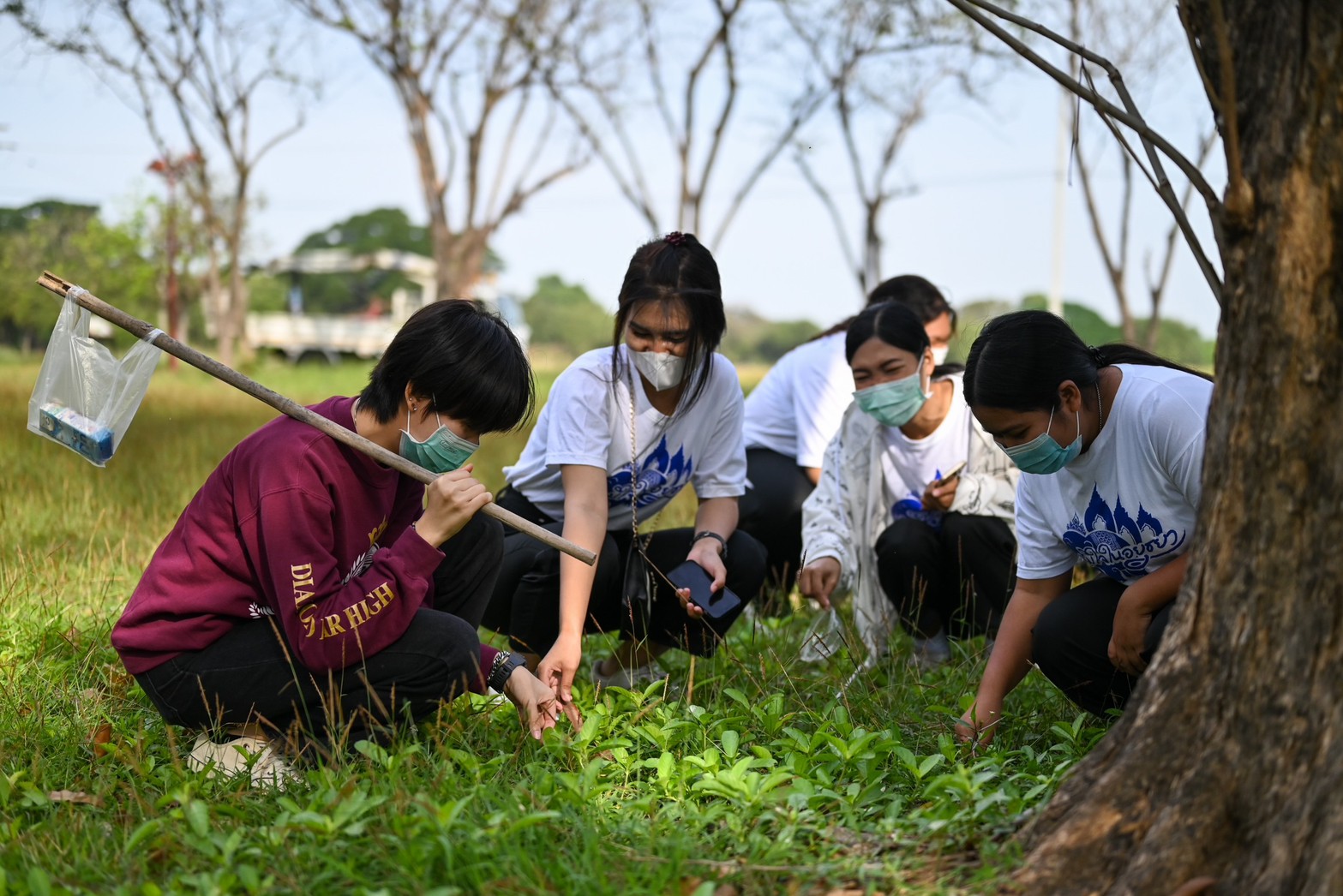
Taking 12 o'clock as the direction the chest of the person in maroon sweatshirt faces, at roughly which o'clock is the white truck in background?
The white truck in background is roughly at 9 o'clock from the person in maroon sweatshirt.

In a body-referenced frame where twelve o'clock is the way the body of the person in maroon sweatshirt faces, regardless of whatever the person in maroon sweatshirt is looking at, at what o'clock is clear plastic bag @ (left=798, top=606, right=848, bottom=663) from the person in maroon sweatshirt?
The clear plastic bag is roughly at 11 o'clock from the person in maroon sweatshirt.

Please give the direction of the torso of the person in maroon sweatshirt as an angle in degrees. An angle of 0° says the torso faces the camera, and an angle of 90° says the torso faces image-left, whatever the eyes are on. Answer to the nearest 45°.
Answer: approximately 270°

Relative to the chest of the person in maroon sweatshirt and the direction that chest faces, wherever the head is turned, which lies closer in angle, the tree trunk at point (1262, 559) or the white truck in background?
the tree trunk
